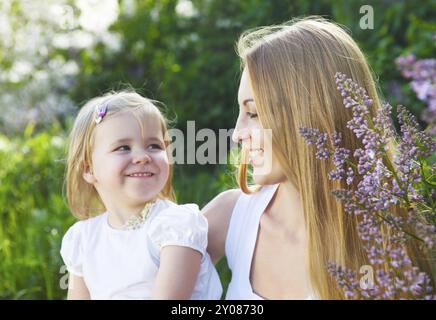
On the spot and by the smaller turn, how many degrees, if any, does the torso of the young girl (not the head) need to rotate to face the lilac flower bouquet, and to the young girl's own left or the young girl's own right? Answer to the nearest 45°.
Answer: approximately 90° to the young girl's own left

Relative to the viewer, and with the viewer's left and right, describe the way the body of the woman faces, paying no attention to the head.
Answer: facing the viewer and to the left of the viewer

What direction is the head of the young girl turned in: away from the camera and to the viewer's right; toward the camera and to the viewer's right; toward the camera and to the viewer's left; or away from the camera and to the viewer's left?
toward the camera and to the viewer's right

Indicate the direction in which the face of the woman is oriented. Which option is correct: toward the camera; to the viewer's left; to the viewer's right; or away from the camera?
to the viewer's left
